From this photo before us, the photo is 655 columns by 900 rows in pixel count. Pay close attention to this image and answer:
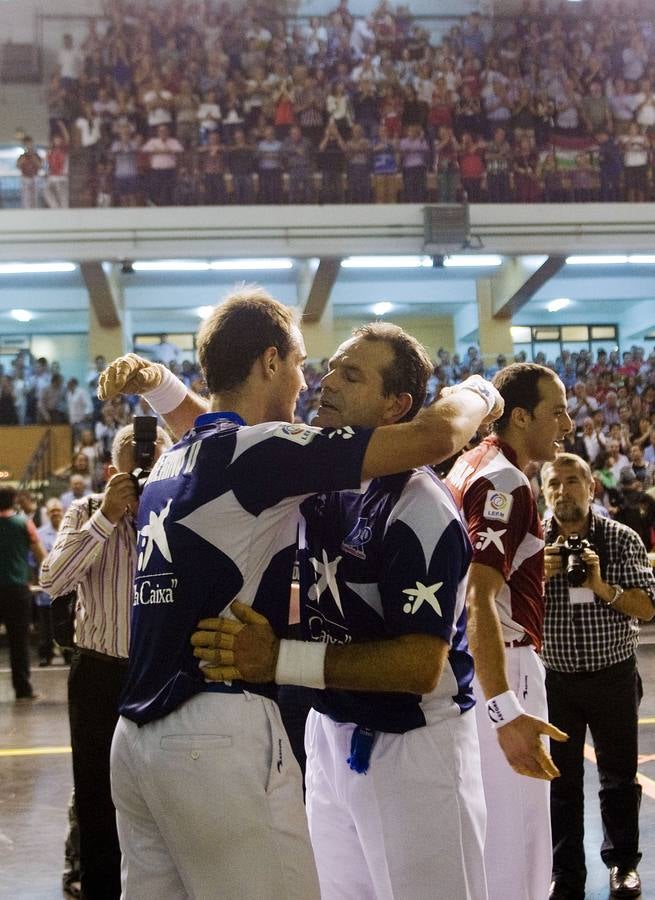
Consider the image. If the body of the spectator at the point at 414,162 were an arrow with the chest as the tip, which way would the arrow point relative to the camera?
toward the camera

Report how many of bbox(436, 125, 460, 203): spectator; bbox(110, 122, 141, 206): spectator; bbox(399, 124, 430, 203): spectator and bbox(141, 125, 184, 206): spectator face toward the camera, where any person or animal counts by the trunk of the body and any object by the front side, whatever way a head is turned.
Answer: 4

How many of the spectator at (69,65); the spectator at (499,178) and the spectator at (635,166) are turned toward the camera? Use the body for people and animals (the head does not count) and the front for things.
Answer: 3

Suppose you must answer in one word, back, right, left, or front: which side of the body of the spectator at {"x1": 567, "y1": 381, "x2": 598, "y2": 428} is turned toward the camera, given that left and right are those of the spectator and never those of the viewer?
front

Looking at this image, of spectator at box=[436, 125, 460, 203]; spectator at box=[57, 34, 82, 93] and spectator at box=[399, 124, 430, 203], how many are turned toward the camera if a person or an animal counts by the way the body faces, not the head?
3

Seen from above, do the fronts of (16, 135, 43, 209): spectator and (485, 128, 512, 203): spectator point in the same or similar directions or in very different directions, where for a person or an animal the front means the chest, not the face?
same or similar directions

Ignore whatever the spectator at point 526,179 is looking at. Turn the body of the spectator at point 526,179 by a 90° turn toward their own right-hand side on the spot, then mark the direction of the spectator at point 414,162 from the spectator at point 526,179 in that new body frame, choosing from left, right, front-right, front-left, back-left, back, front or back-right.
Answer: front

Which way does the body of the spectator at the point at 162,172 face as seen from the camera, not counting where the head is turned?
toward the camera

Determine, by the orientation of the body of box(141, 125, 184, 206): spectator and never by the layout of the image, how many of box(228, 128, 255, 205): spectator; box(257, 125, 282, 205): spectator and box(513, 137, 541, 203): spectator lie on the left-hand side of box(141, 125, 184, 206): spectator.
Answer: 3

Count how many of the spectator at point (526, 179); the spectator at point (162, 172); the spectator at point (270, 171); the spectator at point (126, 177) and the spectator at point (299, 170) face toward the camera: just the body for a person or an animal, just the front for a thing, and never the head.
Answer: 5

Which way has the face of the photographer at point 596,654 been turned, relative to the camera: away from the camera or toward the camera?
toward the camera

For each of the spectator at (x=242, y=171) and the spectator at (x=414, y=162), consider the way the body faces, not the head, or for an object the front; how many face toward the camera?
2
